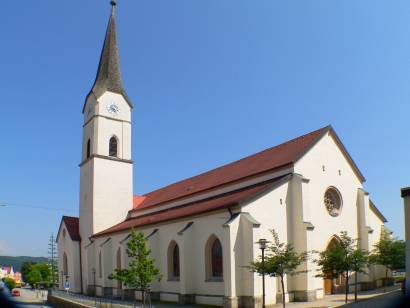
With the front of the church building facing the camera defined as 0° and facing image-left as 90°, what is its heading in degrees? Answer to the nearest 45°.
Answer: approximately 315°
